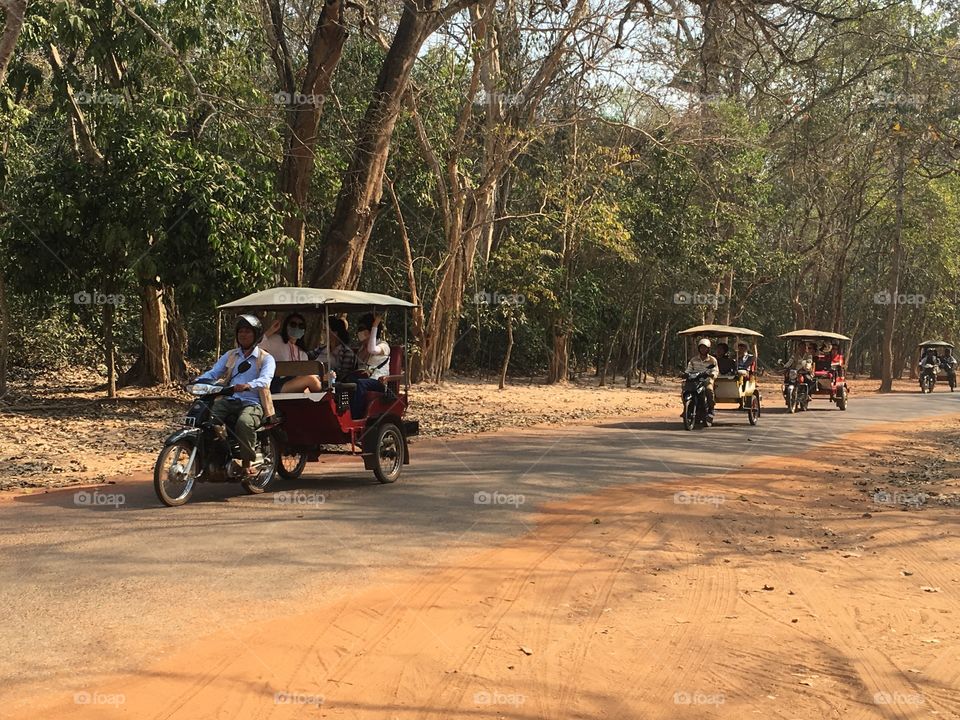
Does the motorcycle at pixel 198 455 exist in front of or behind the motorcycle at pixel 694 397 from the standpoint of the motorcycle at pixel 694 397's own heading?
in front

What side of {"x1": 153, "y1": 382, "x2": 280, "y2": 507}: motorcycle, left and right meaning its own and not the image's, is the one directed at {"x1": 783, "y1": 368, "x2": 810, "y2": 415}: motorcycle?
back

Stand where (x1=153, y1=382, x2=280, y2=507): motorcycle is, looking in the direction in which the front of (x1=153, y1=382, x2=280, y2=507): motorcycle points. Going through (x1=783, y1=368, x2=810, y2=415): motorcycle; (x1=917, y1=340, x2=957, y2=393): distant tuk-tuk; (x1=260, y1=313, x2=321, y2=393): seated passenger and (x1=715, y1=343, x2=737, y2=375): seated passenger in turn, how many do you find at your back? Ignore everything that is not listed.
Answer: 4

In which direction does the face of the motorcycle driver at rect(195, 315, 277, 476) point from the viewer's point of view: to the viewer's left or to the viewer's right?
to the viewer's left

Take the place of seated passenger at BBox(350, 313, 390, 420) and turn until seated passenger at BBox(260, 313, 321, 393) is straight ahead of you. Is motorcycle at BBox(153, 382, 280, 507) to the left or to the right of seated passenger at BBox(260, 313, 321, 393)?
left

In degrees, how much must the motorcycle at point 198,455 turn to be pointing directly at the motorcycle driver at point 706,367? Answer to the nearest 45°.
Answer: approximately 180°

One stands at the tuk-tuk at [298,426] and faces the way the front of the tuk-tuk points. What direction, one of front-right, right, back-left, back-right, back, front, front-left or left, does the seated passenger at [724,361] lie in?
back

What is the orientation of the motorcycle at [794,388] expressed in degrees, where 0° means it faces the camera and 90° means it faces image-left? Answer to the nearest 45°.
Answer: approximately 45°

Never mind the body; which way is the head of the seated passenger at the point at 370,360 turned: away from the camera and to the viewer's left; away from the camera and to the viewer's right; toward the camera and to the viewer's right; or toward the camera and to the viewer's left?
toward the camera and to the viewer's left

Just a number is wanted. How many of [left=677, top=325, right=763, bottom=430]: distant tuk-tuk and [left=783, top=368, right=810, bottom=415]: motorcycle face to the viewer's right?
0
